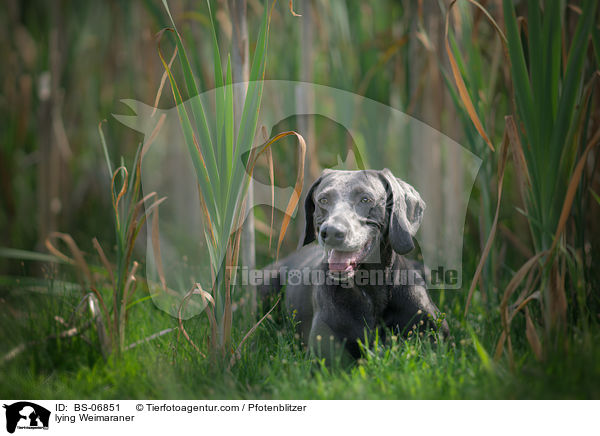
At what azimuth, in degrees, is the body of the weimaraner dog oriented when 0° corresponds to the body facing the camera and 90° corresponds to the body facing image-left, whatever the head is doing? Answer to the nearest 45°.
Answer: approximately 0°
